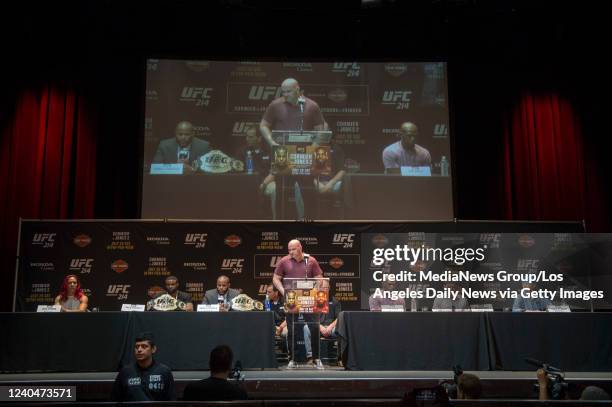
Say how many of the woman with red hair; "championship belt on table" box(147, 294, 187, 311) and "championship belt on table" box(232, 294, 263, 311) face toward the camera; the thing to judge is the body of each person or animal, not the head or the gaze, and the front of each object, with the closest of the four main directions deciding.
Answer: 3

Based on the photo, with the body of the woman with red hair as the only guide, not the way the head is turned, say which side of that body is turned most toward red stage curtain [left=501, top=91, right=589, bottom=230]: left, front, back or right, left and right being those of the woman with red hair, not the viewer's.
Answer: left

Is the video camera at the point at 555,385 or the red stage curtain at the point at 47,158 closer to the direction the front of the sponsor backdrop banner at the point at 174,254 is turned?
the video camera

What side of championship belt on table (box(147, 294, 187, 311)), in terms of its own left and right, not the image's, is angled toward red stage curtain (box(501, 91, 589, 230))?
left

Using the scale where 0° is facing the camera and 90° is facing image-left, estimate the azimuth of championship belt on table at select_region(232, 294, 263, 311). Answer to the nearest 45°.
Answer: approximately 0°

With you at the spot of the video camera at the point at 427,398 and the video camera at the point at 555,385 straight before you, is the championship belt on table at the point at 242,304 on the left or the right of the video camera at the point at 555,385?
left

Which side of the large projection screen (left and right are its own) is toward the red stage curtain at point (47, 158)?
right

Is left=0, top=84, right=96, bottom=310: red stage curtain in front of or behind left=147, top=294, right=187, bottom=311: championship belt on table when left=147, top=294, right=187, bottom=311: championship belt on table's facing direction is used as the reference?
behind

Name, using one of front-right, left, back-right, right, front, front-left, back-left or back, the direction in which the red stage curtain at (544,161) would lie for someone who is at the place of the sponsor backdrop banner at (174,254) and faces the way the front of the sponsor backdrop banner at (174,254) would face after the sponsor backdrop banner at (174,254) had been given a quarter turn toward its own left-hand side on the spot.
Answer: front

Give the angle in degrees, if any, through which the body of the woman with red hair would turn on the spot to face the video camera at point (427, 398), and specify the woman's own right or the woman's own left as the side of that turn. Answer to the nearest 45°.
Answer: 0° — they already face it

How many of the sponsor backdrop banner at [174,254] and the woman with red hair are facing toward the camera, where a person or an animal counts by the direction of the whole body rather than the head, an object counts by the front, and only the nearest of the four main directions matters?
2

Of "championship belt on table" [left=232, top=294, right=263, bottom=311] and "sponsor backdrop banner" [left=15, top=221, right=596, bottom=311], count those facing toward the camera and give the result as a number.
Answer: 2

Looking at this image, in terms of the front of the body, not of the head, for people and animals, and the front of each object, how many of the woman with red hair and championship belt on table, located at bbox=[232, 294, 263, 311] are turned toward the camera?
2

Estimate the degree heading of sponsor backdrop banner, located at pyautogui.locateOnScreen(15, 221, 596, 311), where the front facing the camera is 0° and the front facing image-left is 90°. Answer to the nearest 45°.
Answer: approximately 0°
